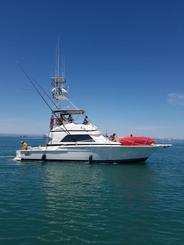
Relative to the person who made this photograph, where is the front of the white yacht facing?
facing to the right of the viewer
